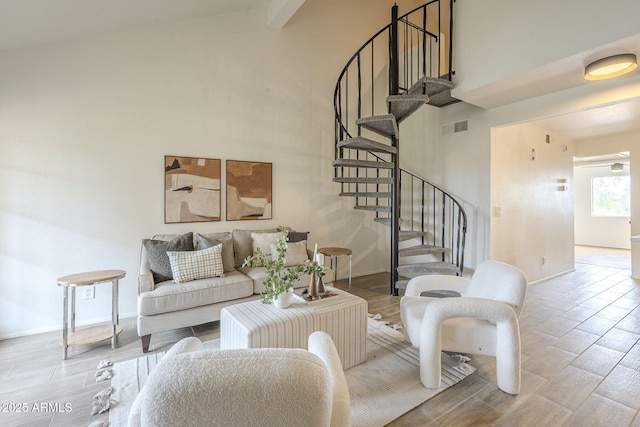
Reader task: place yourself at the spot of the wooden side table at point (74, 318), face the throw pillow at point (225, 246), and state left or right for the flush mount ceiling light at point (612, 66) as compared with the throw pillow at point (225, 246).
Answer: right

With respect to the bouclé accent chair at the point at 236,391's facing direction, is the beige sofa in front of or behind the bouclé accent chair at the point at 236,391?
in front

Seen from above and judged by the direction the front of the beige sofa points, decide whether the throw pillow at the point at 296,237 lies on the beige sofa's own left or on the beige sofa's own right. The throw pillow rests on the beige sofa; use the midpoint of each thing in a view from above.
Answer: on the beige sofa's own left

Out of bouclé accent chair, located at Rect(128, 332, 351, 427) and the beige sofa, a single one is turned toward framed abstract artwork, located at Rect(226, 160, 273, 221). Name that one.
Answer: the bouclé accent chair

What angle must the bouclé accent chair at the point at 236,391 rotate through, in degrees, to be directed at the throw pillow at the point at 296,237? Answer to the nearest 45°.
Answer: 0° — it already faces it

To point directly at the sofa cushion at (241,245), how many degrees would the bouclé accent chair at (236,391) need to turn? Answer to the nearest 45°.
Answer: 0° — it already faces it

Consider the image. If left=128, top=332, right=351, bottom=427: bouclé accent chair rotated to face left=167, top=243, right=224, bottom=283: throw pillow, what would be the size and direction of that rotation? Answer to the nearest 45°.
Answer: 0° — it already faces it

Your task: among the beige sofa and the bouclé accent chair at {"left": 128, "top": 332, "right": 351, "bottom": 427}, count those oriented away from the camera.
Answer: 1

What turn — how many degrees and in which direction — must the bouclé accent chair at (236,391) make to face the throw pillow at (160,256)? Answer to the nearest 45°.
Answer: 0° — it already faces it

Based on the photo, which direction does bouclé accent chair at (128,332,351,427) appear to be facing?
away from the camera

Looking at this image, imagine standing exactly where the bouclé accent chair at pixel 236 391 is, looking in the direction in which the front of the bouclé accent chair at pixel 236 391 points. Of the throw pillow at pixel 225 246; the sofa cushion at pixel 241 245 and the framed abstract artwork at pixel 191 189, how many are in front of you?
3

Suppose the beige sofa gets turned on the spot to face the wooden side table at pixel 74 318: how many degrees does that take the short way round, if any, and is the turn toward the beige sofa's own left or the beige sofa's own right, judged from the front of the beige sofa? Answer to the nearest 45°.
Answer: approximately 135° to the beige sofa's own right

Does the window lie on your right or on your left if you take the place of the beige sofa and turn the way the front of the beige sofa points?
on your left

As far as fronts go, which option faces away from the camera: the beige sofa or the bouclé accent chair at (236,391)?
the bouclé accent chair
